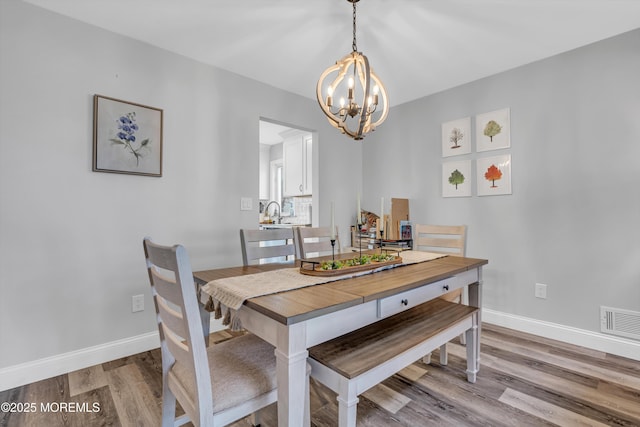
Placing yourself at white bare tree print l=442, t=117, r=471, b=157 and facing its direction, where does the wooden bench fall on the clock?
The wooden bench is roughly at 11 o'clock from the white bare tree print.

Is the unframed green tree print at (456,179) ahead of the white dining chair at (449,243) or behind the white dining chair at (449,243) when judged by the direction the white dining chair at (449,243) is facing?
behind

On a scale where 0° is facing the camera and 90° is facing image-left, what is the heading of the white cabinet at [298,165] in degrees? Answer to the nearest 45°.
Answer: approximately 45°

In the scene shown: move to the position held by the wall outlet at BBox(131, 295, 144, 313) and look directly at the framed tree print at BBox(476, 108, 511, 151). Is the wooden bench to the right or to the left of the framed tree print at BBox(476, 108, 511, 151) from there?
right

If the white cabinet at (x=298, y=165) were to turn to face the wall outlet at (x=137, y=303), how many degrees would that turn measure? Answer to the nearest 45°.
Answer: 0° — it already faces it

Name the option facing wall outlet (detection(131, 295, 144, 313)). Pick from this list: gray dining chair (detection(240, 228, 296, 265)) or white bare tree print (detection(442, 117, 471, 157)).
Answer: the white bare tree print

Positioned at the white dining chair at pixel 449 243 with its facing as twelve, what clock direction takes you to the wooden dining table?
The wooden dining table is roughly at 11 o'clock from the white dining chair.

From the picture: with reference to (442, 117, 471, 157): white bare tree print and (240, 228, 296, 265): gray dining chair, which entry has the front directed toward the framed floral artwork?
the white bare tree print

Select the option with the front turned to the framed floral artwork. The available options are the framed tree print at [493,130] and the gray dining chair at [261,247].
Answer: the framed tree print

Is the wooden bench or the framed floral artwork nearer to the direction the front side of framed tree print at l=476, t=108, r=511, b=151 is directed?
the framed floral artwork
